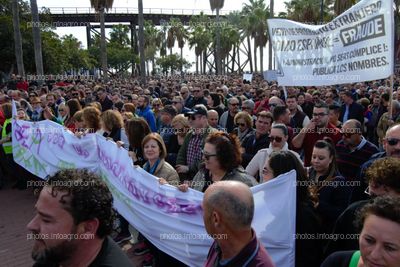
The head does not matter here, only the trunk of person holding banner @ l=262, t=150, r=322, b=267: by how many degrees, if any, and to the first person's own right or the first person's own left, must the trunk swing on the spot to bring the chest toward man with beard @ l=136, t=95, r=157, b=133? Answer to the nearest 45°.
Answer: approximately 45° to the first person's own right

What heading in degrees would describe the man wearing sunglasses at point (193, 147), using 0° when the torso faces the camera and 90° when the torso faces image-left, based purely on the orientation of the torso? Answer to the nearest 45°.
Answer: approximately 45°

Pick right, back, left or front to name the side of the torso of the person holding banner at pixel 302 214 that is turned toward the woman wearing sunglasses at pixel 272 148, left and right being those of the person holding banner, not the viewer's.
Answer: right

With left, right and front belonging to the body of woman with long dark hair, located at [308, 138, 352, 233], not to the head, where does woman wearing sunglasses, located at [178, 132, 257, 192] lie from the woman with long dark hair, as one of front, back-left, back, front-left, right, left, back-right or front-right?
front-right

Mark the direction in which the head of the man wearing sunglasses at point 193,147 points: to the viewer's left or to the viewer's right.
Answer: to the viewer's left

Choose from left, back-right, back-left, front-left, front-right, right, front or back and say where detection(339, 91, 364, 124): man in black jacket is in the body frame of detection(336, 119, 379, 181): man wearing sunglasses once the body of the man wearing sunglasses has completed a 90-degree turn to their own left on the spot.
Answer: back-left

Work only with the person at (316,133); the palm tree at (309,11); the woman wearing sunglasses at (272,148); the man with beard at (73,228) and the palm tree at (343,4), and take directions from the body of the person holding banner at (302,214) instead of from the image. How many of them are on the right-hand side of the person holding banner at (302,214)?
4

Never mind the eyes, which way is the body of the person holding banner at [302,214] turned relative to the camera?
to the viewer's left

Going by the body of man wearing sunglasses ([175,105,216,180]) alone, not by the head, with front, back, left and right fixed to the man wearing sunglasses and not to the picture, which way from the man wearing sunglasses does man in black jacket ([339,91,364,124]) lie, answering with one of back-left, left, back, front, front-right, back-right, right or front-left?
back

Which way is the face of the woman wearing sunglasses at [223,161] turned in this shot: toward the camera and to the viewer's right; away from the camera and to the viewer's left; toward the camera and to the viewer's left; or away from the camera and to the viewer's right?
toward the camera and to the viewer's left

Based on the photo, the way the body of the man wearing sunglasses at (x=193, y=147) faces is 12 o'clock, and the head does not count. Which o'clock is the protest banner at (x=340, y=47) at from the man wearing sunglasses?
The protest banner is roughly at 7 o'clock from the man wearing sunglasses.
